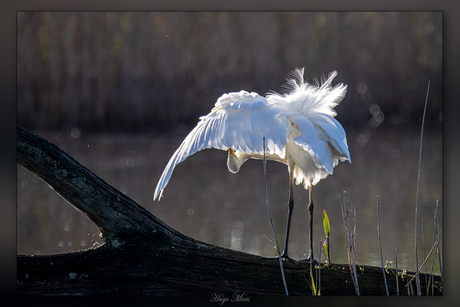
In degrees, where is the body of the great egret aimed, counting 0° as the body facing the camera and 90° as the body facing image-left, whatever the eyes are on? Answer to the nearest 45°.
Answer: approximately 135°
